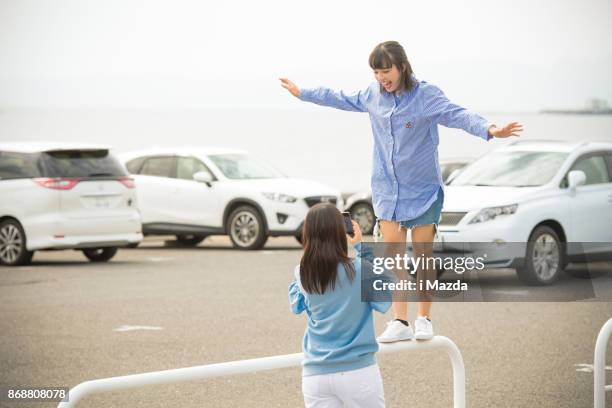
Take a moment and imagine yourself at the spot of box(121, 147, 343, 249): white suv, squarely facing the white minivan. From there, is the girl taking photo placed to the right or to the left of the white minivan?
left

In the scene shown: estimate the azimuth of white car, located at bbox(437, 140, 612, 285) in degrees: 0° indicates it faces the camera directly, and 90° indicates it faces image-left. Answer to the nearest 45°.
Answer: approximately 45°

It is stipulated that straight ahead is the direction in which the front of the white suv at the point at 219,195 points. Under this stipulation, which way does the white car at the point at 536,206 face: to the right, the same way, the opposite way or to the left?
to the right

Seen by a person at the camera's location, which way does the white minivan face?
facing away from the viewer and to the left of the viewer

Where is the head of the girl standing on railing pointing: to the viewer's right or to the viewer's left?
to the viewer's left

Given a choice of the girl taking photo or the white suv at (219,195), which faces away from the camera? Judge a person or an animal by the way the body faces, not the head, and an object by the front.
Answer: the girl taking photo

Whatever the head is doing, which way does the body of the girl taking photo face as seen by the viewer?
away from the camera

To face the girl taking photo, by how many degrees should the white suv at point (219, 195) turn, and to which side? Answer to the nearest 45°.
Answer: approximately 45° to its right

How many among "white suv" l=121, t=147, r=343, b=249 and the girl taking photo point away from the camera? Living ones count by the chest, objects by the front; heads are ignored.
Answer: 1

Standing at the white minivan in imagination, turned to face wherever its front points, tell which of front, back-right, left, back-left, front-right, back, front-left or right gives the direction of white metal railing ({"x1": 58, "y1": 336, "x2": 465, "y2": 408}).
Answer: back-left

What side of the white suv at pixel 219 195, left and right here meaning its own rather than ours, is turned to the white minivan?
right
